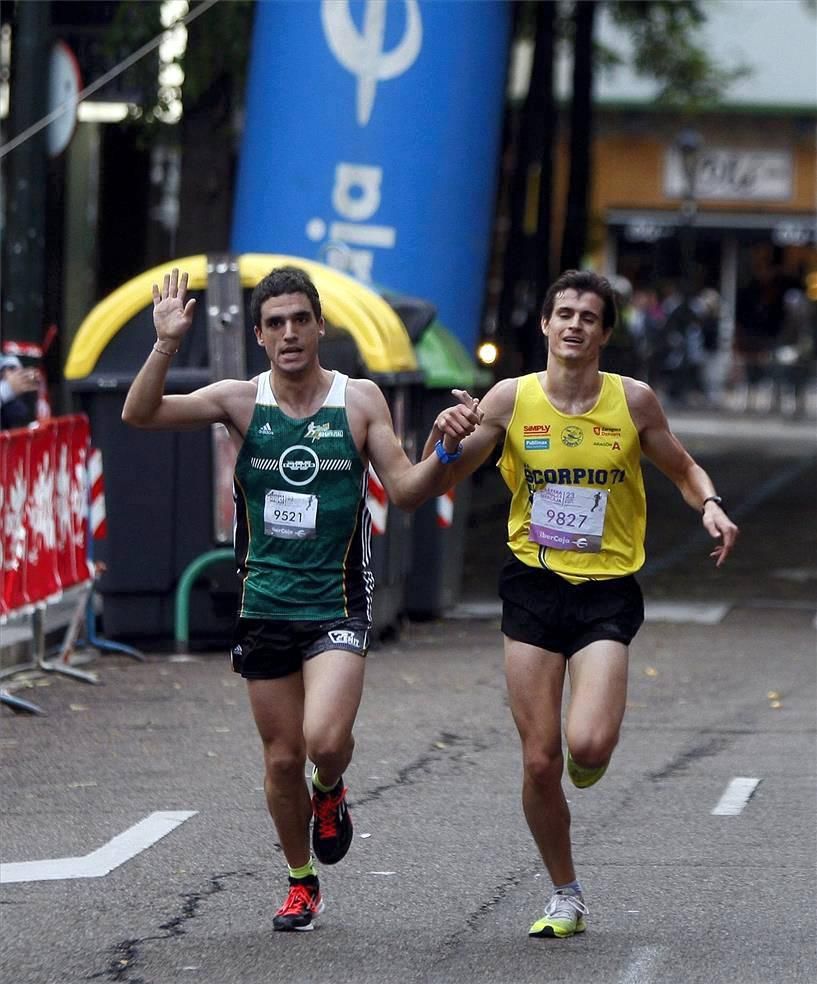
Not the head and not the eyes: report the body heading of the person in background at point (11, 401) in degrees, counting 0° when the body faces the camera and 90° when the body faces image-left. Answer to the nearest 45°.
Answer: approximately 270°

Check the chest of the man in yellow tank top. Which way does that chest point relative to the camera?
toward the camera

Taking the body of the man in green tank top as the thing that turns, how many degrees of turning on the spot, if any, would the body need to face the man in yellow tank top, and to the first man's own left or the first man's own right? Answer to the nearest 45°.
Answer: approximately 90° to the first man's own left

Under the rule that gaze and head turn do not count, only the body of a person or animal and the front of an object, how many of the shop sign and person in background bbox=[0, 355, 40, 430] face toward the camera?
1

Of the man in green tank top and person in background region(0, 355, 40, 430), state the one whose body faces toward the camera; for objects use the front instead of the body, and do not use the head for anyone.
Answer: the man in green tank top

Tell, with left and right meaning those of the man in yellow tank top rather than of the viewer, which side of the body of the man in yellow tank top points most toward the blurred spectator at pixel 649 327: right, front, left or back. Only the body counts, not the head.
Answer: back

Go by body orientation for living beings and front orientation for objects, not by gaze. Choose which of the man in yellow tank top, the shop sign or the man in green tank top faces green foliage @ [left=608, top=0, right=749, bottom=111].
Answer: the shop sign

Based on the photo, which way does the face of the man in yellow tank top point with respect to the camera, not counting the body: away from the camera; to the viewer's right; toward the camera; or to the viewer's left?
toward the camera

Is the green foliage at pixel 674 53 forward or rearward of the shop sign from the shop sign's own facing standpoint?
forward

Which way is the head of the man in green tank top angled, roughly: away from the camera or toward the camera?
toward the camera

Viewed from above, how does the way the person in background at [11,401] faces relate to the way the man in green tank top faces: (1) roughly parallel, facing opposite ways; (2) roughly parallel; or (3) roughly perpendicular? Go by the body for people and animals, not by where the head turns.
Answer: roughly perpendicular

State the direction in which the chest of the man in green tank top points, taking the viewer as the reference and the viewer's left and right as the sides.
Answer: facing the viewer

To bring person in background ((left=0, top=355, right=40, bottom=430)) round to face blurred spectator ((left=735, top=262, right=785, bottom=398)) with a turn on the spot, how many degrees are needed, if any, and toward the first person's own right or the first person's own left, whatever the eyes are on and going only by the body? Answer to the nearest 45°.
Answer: approximately 45° to the first person's own left

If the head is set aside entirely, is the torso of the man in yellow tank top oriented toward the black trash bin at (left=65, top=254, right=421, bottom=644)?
no
